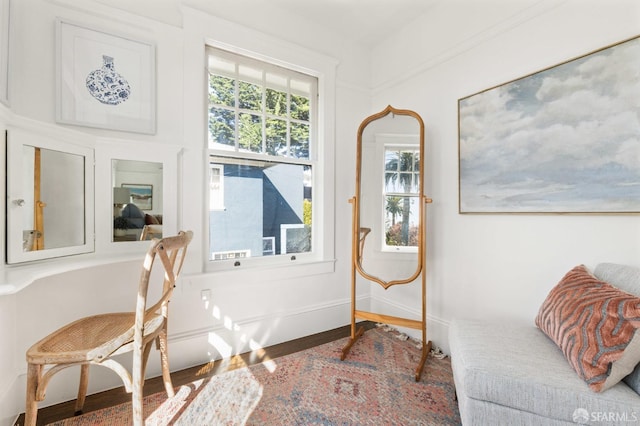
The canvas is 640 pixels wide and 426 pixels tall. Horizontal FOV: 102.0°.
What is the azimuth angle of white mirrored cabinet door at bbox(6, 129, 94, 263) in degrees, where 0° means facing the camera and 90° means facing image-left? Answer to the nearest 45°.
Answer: approximately 315°

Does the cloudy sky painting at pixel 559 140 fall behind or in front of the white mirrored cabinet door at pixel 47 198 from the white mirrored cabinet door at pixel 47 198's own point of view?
in front

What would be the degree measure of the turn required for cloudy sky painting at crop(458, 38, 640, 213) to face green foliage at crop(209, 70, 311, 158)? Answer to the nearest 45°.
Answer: approximately 45° to its right

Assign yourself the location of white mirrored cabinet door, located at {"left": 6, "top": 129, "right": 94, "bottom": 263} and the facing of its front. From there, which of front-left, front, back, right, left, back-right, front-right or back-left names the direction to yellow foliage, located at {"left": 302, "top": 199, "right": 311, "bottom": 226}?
front-left

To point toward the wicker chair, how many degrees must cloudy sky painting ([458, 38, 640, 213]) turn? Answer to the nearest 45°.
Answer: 0° — it already faces it

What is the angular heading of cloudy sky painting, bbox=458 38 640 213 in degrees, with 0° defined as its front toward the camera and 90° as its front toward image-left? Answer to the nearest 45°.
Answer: approximately 45°

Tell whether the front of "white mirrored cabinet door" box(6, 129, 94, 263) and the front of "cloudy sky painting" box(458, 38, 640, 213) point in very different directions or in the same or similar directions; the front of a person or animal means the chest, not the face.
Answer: very different directions

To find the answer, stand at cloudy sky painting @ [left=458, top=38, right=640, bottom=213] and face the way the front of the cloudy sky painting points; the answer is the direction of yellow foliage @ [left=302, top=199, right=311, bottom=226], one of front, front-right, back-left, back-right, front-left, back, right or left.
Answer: front-right
